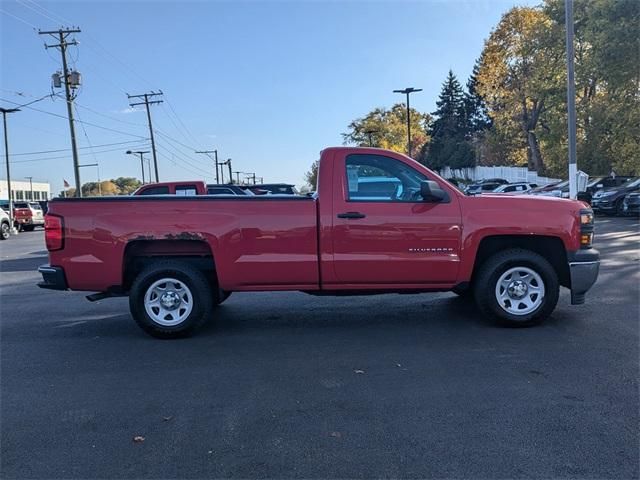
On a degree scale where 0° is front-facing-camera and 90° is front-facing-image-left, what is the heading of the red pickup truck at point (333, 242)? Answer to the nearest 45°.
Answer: approximately 270°

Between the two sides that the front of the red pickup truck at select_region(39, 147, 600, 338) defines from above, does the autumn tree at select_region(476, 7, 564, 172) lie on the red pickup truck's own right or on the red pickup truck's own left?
on the red pickup truck's own left

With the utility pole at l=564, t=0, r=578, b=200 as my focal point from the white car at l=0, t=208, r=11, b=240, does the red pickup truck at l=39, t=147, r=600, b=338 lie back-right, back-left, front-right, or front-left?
front-right

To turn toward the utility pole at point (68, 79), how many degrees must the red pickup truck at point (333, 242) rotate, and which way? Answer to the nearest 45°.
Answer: approximately 135° to its left

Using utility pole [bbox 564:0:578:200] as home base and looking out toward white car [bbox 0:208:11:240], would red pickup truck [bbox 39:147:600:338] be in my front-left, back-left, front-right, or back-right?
front-left

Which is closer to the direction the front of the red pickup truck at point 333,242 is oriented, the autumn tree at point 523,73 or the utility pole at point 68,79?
the autumn tree

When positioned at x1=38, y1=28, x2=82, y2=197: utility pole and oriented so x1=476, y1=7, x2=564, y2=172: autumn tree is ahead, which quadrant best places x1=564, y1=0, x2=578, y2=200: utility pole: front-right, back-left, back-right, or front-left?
front-right

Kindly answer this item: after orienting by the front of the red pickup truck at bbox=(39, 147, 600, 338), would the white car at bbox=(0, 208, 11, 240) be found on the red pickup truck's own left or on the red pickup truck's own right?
on the red pickup truck's own left

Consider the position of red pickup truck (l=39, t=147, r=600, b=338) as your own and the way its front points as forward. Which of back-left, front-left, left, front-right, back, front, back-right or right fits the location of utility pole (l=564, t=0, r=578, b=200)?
front-left

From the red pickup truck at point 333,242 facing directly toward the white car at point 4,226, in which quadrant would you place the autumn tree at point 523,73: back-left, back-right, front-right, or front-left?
front-right
